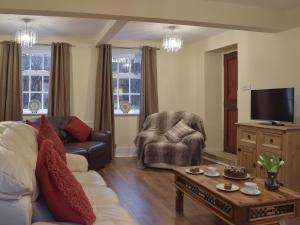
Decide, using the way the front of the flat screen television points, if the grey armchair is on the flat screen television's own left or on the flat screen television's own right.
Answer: on the flat screen television's own right

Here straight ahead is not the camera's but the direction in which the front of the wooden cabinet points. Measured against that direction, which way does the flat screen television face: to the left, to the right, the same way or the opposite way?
the same way

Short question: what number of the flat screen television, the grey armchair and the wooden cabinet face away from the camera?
0

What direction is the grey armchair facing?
toward the camera

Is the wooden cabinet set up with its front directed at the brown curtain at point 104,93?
no

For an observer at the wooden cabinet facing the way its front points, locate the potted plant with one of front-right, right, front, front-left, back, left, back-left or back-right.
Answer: front-left

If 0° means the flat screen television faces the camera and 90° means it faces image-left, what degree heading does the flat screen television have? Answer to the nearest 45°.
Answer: approximately 45°

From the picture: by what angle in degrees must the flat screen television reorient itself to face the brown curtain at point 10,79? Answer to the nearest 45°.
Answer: approximately 45° to its right

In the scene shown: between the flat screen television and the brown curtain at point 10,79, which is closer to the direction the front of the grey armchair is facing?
the flat screen television

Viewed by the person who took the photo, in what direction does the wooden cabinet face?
facing the viewer and to the left of the viewer

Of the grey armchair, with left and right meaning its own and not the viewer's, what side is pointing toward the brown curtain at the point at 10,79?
right

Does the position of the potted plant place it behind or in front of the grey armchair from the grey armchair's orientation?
in front

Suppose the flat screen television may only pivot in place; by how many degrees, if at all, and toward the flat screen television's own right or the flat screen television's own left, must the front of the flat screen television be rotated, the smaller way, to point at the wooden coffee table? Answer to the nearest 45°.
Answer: approximately 45° to the flat screen television's own left
